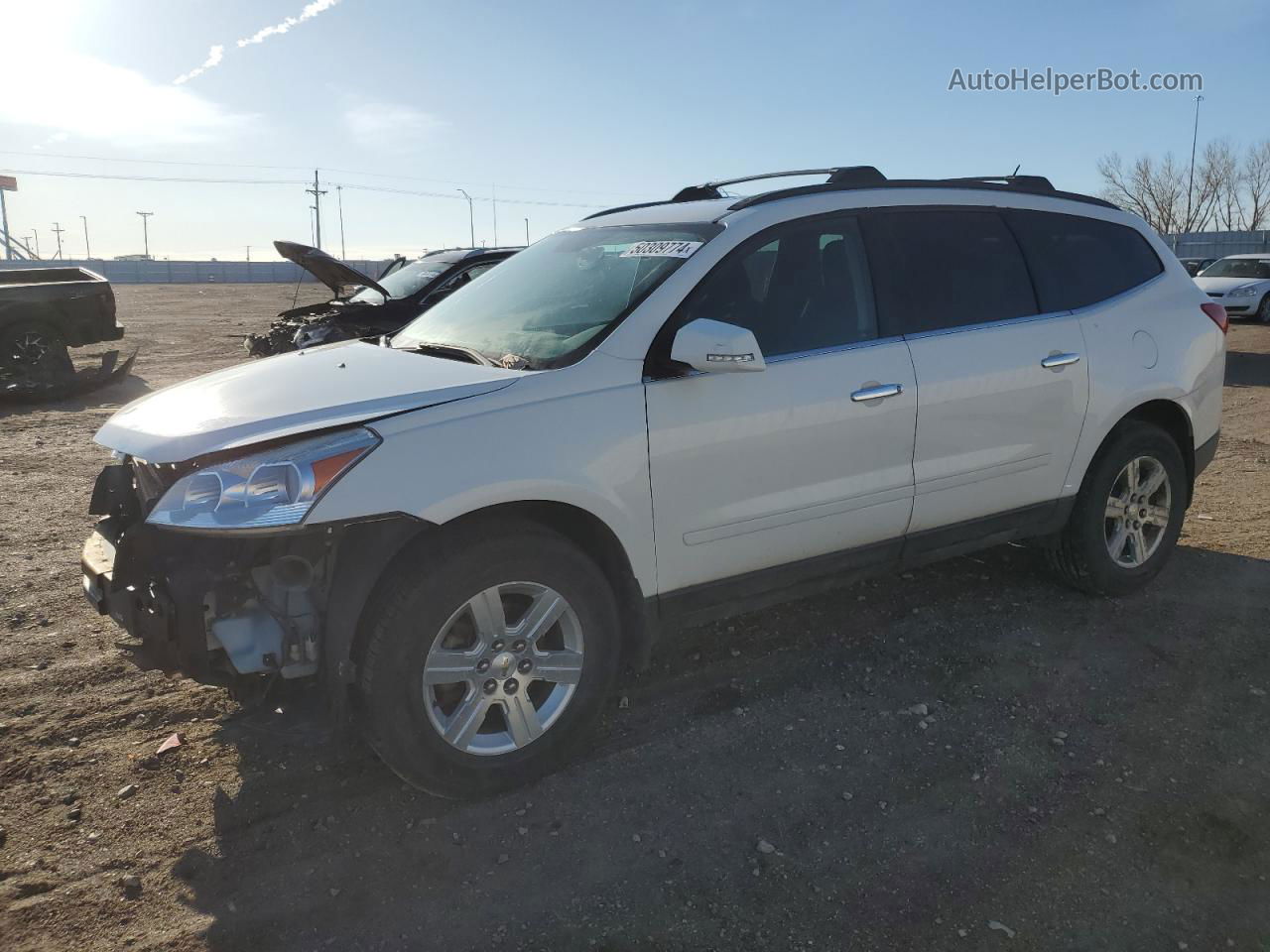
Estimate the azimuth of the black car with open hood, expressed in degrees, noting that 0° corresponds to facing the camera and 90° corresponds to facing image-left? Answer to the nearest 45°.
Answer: approximately 45°

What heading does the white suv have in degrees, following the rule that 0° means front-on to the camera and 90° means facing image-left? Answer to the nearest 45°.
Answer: approximately 45°

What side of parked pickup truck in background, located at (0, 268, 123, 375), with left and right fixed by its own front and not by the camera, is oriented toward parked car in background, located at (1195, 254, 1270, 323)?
back

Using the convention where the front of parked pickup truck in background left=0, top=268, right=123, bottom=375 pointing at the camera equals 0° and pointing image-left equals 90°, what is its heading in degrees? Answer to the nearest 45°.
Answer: approximately 90°

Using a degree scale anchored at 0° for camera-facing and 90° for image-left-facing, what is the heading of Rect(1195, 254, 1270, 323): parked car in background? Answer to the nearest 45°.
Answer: approximately 45°

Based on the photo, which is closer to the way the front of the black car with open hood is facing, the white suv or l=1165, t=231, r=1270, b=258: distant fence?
the white suv

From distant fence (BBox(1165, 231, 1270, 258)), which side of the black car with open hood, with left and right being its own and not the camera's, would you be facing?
back
